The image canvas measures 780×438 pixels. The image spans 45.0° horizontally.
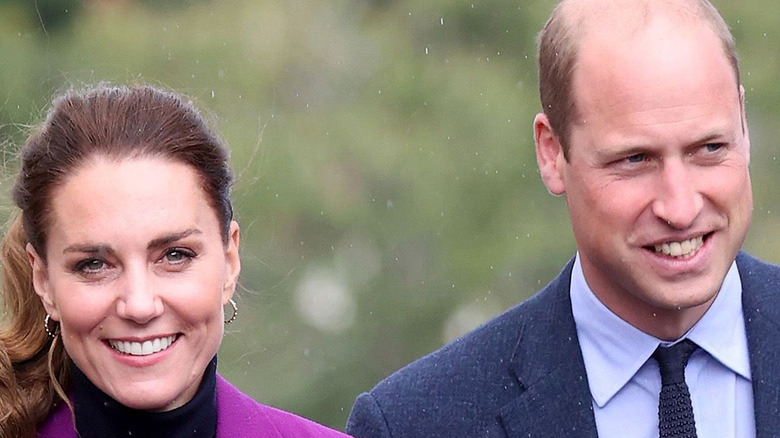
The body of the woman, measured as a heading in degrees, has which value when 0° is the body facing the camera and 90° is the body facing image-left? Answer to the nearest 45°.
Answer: approximately 0°

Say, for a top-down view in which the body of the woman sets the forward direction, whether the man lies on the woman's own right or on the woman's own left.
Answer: on the woman's own left
